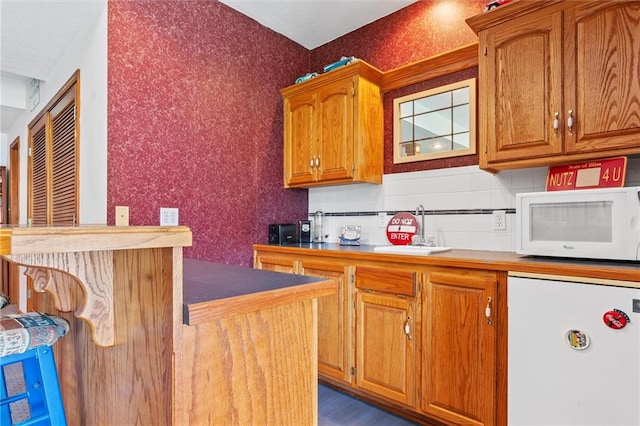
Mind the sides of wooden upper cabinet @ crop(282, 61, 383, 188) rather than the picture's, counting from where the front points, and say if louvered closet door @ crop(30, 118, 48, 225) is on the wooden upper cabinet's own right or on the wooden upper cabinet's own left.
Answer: on the wooden upper cabinet's own right

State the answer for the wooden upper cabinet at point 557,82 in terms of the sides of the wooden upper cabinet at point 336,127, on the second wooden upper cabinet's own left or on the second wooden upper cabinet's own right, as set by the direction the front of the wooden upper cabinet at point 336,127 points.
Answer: on the second wooden upper cabinet's own left

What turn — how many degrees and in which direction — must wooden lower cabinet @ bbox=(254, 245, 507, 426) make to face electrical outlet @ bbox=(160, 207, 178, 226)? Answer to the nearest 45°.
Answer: approximately 45° to its right

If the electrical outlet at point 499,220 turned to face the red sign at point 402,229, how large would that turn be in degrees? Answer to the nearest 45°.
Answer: approximately 90° to its right

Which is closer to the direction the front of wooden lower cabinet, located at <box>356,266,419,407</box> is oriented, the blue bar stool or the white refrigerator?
the blue bar stool

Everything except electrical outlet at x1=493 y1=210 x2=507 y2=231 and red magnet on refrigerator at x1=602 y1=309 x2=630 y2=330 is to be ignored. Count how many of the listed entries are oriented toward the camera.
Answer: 2

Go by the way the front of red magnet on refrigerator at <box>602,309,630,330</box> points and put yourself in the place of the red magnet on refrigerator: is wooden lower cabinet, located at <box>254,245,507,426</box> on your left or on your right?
on your right

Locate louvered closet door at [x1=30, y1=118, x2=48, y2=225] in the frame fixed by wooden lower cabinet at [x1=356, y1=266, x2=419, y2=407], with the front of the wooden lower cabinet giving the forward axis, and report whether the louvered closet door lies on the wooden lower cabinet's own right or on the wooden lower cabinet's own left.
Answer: on the wooden lower cabinet's own right

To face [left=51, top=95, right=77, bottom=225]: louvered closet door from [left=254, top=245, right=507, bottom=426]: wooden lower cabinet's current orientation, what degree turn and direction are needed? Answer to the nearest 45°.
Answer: approximately 45° to its right

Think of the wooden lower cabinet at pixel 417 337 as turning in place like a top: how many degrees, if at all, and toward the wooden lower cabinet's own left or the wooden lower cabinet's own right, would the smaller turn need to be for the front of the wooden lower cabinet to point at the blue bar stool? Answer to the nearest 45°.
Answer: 0° — it already faces it

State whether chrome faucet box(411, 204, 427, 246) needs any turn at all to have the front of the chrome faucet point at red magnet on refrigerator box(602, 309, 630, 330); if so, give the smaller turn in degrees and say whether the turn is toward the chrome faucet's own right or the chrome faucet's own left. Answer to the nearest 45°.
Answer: approximately 90° to the chrome faucet's own left
